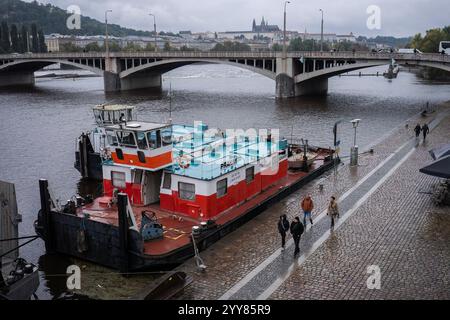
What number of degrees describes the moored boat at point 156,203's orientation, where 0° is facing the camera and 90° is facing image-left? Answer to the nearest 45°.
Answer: approximately 45°

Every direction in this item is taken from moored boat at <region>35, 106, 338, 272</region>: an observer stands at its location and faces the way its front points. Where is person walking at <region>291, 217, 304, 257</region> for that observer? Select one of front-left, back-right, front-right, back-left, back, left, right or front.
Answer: left

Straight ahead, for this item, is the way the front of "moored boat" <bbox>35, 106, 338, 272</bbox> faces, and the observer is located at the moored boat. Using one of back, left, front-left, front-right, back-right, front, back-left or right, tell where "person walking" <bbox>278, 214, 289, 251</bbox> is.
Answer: left
